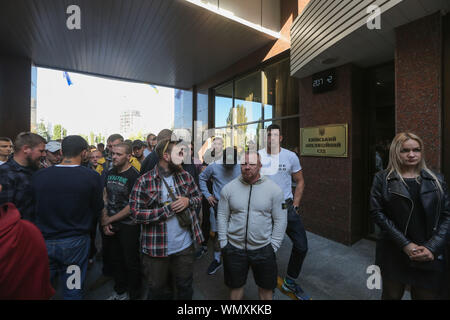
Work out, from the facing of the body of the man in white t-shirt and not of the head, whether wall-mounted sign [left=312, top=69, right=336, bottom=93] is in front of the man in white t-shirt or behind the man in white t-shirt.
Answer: behind

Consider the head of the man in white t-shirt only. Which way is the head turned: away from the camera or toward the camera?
toward the camera

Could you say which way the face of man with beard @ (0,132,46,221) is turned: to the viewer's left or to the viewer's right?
to the viewer's right

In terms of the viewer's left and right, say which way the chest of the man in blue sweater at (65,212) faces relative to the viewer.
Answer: facing away from the viewer

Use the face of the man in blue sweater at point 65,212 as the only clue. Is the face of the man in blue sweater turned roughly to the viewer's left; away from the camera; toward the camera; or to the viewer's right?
away from the camera

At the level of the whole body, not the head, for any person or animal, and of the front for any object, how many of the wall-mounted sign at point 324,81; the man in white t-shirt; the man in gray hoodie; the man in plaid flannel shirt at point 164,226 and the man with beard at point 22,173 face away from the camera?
0

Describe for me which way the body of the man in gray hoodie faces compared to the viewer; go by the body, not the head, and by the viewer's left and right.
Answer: facing the viewer

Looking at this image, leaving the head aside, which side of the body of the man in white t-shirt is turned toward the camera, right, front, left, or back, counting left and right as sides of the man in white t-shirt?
front

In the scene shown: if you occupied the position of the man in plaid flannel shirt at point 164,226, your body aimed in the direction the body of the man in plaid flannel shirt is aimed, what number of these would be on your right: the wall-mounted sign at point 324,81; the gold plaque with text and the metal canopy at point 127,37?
0

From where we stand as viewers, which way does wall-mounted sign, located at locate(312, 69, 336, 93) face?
facing the viewer and to the left of the viewer
